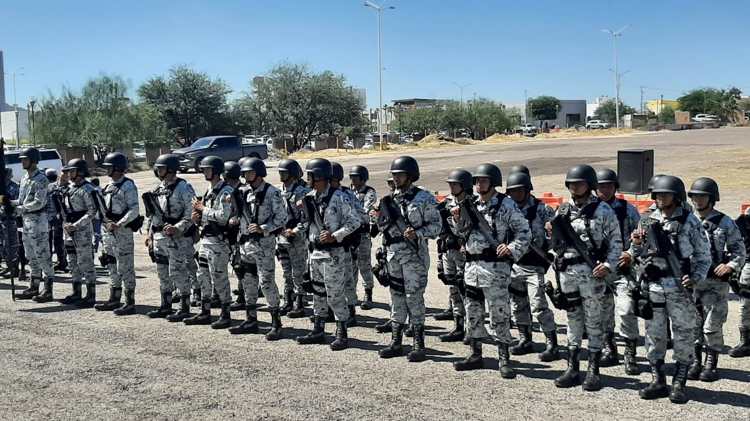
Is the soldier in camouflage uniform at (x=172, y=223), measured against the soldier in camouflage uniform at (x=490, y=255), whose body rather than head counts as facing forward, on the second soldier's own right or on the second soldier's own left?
on the second soldier's own right

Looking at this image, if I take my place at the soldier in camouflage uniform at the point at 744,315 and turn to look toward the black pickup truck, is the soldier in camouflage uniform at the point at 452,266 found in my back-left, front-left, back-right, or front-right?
front-left

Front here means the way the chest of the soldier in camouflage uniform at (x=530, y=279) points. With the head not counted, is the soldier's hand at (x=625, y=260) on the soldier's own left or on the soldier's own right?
on the soldier's own left

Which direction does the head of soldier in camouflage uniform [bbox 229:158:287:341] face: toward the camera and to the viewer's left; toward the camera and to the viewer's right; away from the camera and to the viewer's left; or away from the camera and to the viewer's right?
toward the camera and to the viewer's left

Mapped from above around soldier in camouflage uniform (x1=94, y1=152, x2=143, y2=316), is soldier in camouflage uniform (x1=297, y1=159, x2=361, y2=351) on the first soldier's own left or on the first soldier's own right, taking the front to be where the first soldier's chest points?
on the first soldier's own left

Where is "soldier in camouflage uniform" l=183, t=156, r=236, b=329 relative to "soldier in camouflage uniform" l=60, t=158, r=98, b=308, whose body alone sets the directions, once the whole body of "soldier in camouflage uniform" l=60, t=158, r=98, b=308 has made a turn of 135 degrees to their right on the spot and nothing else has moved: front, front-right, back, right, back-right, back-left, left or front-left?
back-right

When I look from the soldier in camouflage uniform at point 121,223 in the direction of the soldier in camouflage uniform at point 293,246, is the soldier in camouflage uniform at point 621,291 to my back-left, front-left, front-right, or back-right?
front-right

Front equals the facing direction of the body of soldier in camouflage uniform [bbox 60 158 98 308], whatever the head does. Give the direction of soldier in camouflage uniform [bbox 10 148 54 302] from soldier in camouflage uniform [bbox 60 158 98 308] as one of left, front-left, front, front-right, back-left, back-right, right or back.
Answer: right

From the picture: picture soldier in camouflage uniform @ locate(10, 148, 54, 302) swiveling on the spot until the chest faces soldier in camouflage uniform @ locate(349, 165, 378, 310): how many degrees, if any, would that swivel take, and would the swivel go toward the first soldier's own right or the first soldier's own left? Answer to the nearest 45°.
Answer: approximately 90° to the first soldier's own left

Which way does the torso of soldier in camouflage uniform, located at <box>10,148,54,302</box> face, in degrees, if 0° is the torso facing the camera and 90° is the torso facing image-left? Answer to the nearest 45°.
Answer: approximately 45°

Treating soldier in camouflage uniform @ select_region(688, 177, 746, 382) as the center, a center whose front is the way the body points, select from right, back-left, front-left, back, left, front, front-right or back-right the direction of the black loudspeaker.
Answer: back-right

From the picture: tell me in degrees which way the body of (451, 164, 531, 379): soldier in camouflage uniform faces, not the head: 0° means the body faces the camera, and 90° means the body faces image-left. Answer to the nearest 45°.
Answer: approximately 45°

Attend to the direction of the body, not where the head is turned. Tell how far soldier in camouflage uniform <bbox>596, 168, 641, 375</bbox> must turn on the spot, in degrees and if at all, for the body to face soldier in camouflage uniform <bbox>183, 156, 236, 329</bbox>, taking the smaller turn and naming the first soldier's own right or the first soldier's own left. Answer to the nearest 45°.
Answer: approximately 45° to the first soldier's own right

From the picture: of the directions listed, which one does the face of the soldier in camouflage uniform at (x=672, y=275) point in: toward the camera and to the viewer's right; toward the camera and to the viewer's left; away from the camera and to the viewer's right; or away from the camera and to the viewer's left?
toward the camera and to the viewer's left

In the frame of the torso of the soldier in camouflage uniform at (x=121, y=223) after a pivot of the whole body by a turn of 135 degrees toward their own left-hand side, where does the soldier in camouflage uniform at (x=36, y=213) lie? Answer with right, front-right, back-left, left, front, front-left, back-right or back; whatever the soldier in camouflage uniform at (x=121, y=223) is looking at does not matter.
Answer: back-left

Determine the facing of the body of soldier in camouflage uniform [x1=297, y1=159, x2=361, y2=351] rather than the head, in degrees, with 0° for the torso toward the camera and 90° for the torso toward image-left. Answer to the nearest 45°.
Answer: approximately 45°

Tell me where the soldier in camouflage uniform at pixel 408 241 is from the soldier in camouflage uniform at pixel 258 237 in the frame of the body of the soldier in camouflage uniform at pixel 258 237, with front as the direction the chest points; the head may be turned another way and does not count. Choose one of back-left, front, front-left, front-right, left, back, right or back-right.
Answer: left

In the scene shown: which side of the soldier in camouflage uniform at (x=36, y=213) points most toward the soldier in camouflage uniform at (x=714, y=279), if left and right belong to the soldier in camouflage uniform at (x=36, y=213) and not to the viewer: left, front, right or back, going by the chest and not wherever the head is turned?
left
